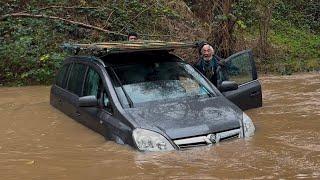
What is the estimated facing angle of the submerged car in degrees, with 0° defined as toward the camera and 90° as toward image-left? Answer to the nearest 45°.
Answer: approximately 315°

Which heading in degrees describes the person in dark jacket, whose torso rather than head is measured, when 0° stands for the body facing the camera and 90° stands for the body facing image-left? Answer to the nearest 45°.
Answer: approximately 0°
